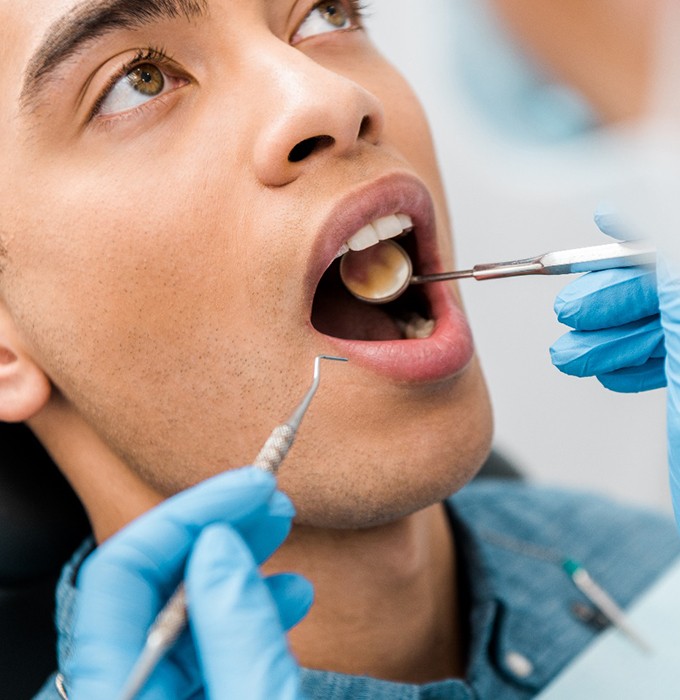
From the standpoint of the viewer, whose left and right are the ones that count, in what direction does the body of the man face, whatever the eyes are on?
facing the viewer and to the right of the viewer
